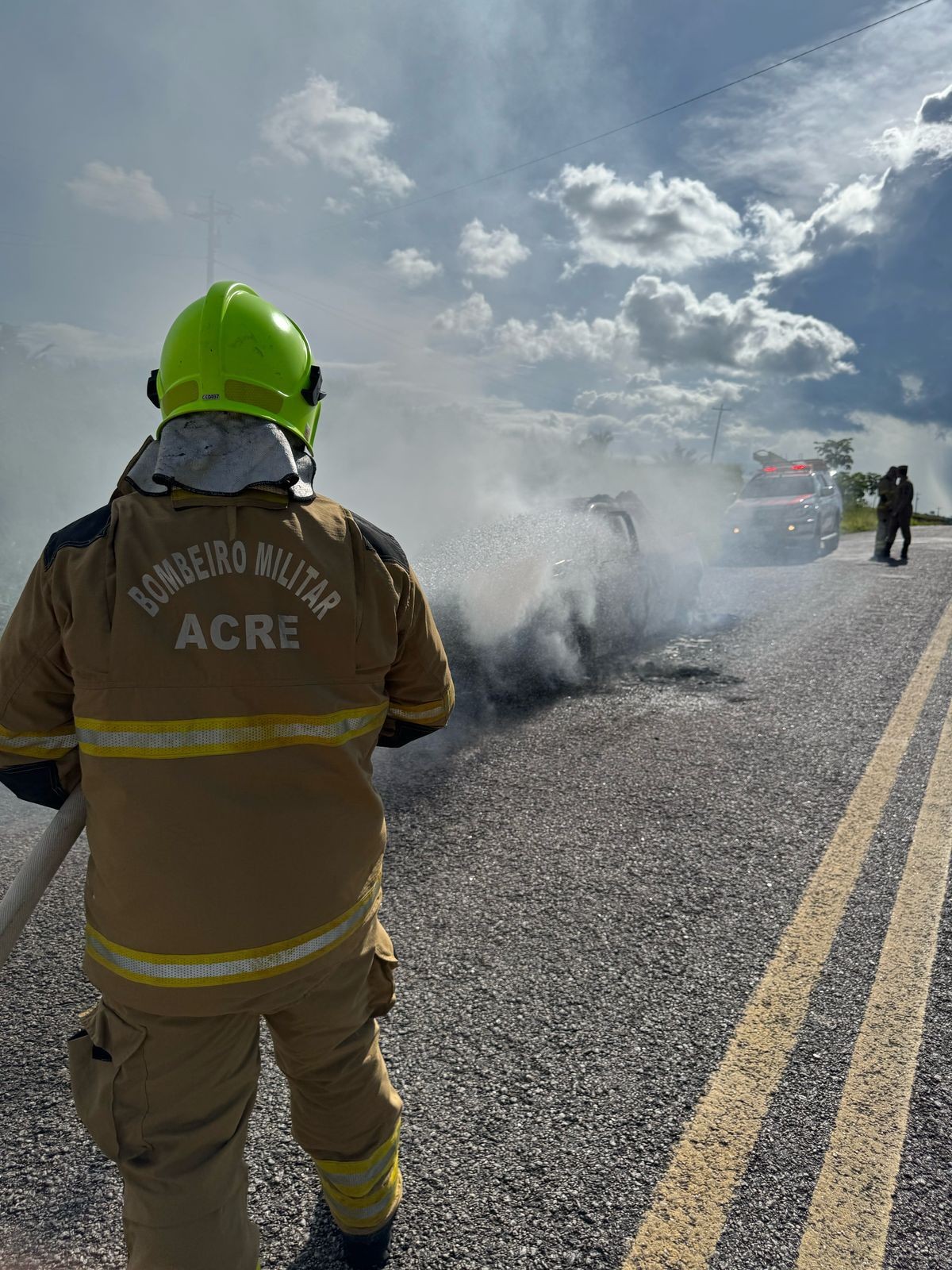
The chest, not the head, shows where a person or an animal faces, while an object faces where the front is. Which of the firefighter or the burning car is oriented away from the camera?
the firefighter

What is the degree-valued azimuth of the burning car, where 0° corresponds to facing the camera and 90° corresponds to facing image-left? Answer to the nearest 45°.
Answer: approximately 45°

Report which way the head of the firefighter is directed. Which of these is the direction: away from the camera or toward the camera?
away from the camera

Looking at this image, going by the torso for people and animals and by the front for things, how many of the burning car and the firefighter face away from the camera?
1

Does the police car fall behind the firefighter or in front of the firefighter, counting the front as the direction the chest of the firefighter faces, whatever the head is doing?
in front

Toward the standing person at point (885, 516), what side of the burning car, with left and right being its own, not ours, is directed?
back

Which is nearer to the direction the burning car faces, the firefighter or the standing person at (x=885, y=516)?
the firefighter

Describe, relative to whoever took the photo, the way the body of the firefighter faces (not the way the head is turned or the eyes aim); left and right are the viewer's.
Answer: facing away from the viewer

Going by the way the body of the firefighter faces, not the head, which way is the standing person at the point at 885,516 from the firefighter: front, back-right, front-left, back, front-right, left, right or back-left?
front-right
